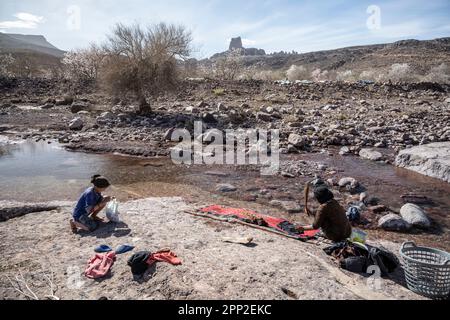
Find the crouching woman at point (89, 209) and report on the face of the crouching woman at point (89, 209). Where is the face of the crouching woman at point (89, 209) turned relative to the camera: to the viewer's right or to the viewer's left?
to the viewer's right

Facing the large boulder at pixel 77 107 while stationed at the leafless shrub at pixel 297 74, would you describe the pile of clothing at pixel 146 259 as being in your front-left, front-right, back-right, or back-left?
front-left

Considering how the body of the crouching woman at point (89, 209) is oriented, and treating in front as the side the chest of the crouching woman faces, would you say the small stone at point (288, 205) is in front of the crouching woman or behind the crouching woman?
in front

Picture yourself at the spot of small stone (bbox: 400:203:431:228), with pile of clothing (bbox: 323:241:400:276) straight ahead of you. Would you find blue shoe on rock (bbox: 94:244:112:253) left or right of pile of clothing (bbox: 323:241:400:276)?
right

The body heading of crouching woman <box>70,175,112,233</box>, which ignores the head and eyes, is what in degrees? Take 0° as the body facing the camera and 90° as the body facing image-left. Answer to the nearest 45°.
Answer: approximately 270°

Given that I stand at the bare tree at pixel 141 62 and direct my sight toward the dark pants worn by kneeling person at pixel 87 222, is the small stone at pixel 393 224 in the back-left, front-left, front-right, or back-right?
front-left

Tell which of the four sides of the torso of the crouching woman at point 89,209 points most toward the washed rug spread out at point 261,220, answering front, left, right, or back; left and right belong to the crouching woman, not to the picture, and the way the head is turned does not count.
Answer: front

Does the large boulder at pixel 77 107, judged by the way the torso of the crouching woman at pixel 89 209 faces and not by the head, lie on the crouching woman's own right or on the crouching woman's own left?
on the crouching woman's own left

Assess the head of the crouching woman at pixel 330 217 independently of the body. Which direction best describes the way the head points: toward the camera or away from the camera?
away from the camera

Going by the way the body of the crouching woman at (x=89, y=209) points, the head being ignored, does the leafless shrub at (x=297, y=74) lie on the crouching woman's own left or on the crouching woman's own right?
on the crouching woman's own left

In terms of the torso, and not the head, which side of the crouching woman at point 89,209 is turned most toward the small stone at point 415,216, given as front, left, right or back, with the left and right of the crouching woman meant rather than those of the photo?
front

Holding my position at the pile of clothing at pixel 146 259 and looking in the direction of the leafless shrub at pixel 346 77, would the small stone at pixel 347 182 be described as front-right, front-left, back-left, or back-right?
front-right
